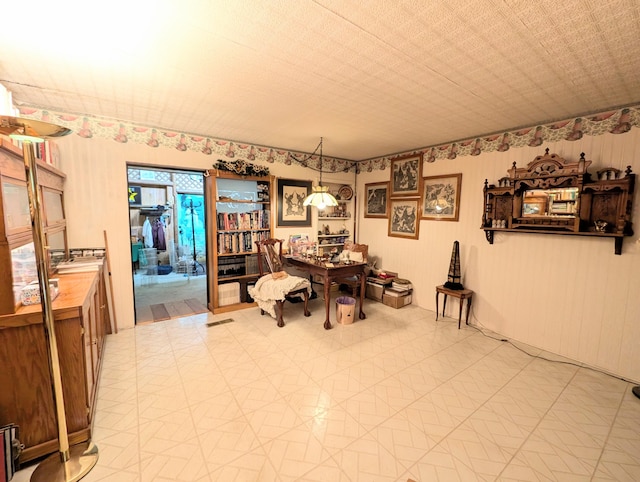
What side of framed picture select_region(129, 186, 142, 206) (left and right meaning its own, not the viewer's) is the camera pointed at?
front

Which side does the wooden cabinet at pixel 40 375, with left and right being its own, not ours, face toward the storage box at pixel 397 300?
front

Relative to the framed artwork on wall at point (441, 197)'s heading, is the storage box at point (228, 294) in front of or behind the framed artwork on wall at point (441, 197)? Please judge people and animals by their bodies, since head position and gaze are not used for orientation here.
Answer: in front

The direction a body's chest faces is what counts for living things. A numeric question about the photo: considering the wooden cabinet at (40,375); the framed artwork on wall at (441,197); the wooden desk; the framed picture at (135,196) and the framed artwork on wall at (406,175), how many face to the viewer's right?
1

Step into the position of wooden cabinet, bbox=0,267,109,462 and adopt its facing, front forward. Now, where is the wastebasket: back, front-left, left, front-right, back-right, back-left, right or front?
front

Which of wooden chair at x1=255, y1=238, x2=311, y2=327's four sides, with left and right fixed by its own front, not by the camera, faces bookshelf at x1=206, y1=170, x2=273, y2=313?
back

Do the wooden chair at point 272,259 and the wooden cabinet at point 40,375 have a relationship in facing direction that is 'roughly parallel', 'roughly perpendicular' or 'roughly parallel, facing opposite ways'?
roughly perpendicular

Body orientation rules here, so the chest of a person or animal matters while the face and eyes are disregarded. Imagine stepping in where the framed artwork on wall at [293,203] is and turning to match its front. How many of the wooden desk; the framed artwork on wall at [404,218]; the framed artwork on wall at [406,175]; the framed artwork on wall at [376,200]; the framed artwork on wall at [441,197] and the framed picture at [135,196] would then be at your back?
1

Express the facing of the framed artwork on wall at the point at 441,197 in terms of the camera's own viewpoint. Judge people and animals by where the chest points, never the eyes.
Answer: facing the viewer and to the left of the viewer

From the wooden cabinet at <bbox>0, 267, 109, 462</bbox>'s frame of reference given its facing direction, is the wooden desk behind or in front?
in front

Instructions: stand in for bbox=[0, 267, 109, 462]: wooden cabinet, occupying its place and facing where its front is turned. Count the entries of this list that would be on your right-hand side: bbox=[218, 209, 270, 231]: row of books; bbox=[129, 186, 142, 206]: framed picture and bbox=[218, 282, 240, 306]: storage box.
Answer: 0

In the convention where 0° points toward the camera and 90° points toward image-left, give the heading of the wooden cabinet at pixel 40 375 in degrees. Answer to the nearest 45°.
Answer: approximately 270°

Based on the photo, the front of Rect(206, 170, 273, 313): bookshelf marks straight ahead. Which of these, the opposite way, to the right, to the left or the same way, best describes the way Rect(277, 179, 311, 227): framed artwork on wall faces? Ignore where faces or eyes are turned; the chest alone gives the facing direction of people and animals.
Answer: the same way

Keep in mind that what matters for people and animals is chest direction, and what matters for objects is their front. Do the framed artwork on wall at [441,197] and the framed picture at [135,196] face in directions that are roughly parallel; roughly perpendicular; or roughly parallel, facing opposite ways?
roughly perpendicular

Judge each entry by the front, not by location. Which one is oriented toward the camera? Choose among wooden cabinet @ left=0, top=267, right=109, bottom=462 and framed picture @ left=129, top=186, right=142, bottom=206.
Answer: the framed picture

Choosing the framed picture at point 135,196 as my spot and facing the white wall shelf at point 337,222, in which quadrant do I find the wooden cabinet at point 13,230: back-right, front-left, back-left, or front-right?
front-right
